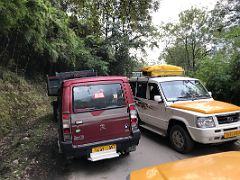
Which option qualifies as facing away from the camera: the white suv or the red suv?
the red suv

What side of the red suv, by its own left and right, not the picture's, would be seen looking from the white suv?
right

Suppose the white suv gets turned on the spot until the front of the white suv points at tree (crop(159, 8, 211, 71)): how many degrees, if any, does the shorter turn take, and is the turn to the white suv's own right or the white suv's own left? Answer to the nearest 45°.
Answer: approximately 135° to the white suv's own left

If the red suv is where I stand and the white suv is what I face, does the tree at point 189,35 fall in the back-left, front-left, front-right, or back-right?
front-left

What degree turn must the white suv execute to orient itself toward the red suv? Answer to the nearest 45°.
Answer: approximately 90° to its right

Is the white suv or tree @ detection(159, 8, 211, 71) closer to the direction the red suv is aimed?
the tree

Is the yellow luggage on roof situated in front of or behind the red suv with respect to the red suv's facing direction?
in front

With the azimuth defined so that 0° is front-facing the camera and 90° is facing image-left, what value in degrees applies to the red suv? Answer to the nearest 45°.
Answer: approximately 180°

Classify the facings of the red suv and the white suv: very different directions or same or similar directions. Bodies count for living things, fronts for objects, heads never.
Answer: very different directions

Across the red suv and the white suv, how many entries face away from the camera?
1
